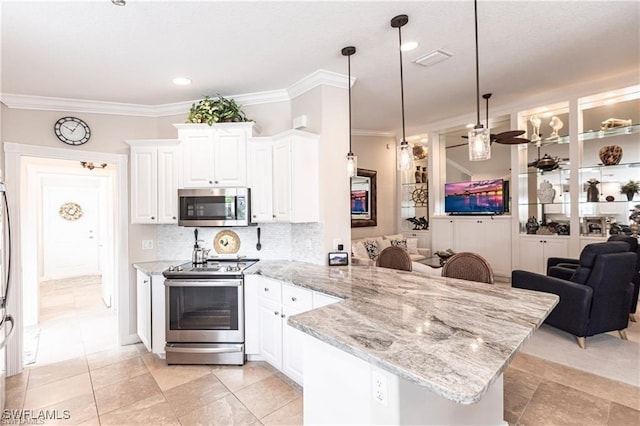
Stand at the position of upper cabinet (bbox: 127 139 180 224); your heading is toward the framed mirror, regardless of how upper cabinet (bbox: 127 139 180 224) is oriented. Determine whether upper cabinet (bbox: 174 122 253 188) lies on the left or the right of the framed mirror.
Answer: right

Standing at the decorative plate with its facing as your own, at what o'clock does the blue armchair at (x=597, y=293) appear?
The blue armchair is roughly at 10 o'clock from the decorative plate.

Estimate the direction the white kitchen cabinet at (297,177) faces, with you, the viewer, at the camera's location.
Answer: facing the viewer and to the left of the viewer

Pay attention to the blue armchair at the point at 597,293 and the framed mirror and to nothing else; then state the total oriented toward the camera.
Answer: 1

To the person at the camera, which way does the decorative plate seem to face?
facing the viewer

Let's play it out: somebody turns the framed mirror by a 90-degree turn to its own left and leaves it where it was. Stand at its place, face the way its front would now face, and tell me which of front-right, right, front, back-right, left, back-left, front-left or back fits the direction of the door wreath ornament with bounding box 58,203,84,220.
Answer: back

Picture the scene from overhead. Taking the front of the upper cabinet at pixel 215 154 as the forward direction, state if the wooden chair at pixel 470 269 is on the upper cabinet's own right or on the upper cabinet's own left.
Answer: on the upper cabinet's own left

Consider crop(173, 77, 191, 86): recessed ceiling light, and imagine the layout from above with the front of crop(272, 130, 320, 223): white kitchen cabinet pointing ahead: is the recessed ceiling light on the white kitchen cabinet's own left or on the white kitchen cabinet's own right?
on the white kitchen cabinet's own right

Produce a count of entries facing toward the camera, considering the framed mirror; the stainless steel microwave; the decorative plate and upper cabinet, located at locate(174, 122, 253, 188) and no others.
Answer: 4

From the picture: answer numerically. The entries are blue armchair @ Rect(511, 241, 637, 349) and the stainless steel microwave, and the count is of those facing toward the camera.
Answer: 1

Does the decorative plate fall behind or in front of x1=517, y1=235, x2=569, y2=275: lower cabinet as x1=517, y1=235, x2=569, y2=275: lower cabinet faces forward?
in front
